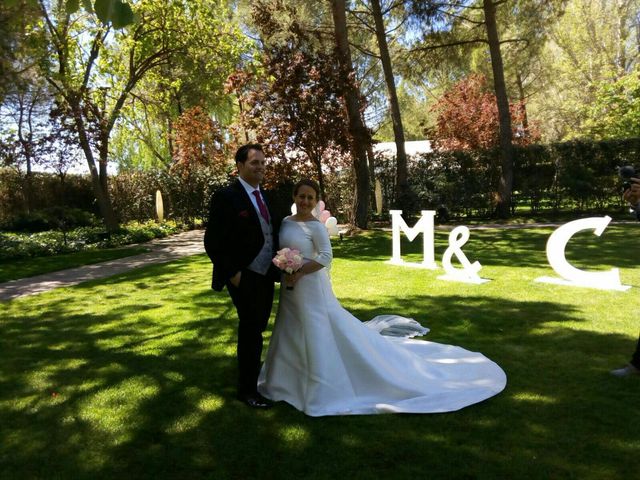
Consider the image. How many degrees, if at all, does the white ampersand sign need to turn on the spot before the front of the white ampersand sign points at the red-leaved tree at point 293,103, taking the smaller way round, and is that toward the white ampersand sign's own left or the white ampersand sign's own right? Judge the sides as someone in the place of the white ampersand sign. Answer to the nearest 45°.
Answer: approximately 135° to the white ampersand sign's own right

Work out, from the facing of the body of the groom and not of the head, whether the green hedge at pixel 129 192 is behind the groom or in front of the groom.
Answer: behind

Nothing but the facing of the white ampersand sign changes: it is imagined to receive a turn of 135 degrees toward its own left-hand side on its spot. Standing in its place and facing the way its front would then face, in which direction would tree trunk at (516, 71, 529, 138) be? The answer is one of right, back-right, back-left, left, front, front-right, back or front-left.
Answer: front-left

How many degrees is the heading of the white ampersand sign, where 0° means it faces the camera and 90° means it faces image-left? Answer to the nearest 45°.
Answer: approximately 0°

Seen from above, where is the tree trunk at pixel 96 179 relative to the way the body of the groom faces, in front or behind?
behind

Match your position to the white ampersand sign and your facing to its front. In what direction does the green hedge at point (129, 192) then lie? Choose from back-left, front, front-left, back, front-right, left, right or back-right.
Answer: back-right

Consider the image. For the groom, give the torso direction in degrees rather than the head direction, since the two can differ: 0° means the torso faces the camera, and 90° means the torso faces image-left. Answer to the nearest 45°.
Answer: approximately 315°

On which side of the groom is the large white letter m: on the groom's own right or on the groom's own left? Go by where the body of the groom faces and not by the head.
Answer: on the groom's own left

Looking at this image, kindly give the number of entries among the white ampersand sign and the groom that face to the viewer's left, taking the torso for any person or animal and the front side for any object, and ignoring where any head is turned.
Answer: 0

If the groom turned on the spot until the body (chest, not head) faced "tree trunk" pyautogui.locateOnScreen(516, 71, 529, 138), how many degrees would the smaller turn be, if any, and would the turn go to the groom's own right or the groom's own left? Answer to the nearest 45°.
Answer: approximately 90° to the groom's own left

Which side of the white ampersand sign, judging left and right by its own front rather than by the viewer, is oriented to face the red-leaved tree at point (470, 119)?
back
